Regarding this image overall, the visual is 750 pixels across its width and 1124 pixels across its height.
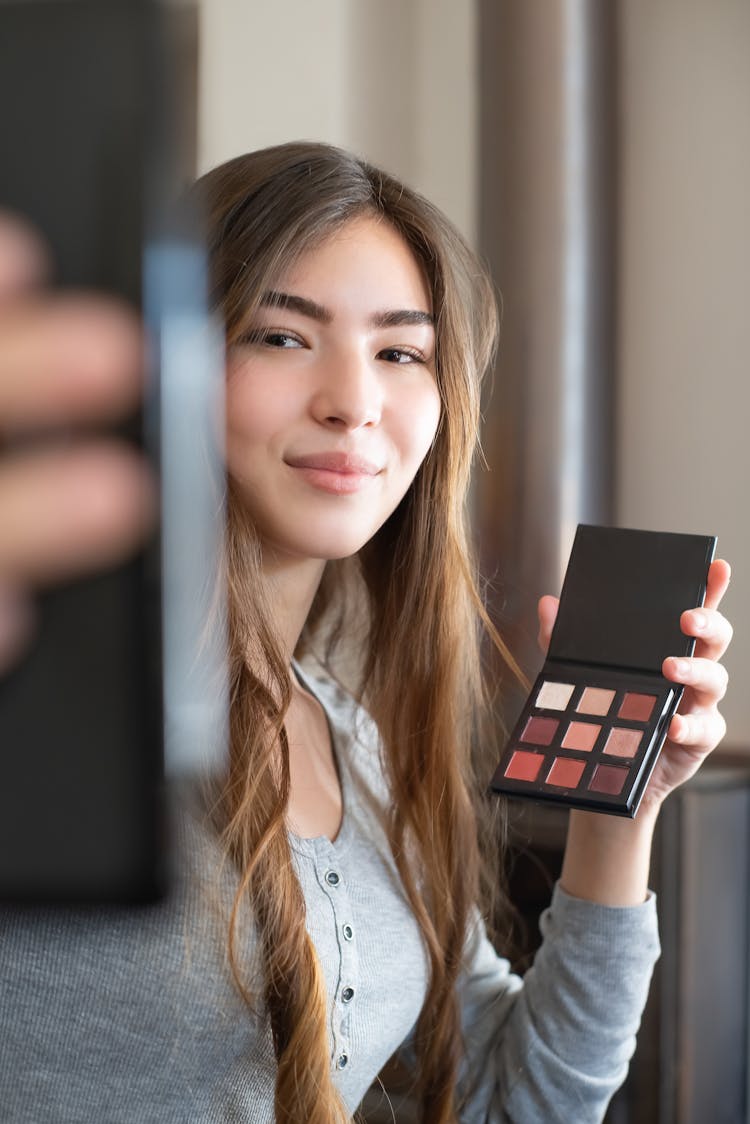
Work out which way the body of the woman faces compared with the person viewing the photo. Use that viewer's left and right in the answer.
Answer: facing the viewer and to the right of the viewer
